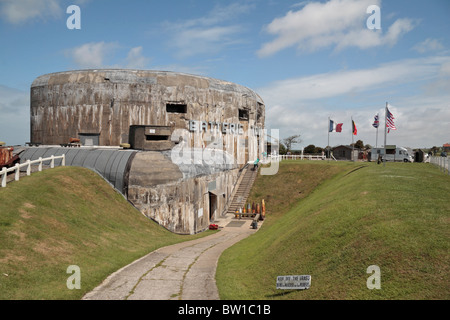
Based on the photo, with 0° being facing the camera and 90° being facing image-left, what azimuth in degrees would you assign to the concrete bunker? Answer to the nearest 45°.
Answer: approximately 315°

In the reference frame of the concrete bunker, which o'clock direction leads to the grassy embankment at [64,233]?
The grassy embankment is roughly at 2 o'clock from the concrete bunker.

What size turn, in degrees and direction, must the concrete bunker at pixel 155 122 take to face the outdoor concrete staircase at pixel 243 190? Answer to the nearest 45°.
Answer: approximately 45° to its left
